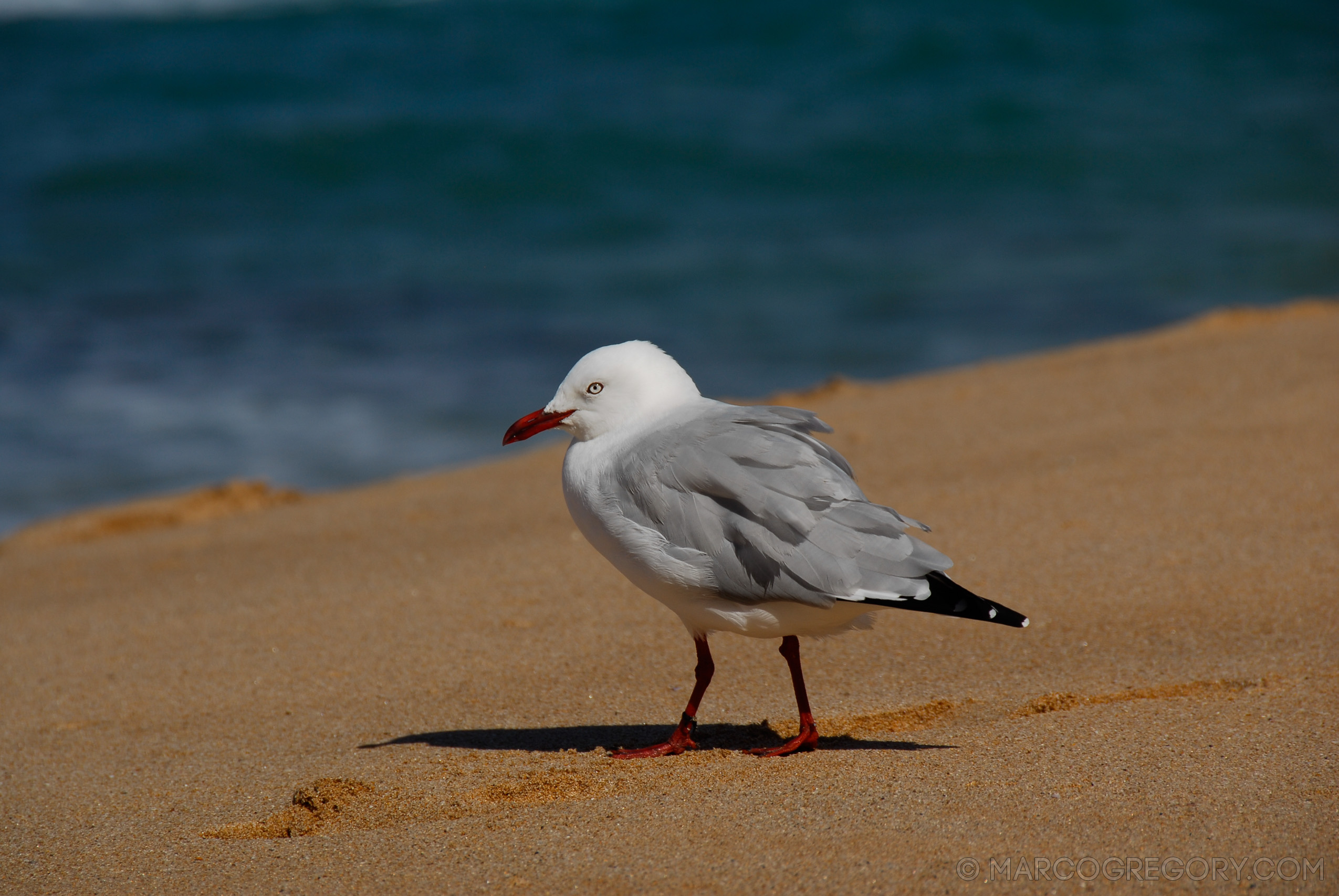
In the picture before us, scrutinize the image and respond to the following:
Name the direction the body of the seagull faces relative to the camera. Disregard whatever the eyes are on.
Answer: to the viewer's left
